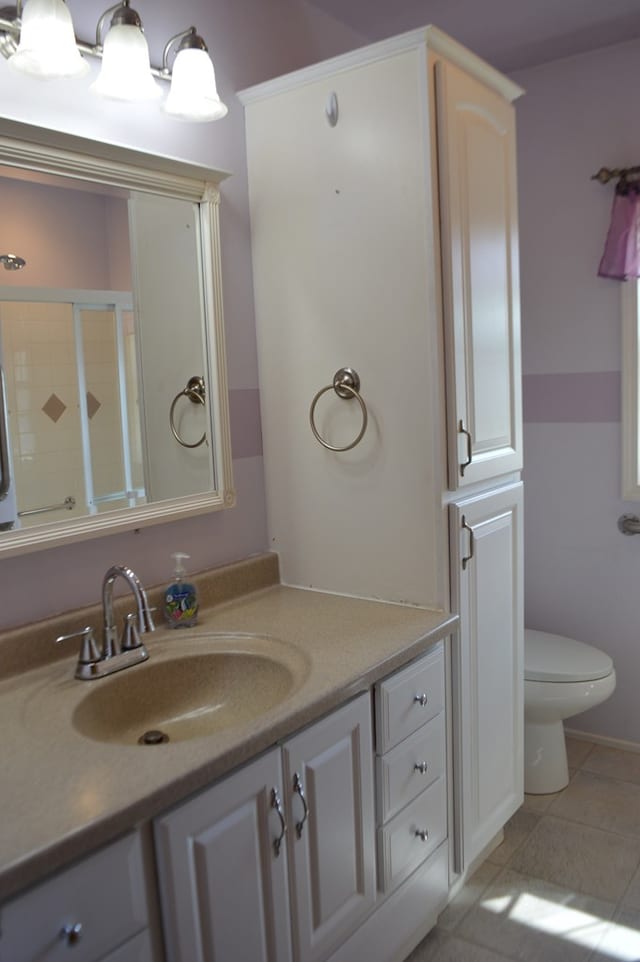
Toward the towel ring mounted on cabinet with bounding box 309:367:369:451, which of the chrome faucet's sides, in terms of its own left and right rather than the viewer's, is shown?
left

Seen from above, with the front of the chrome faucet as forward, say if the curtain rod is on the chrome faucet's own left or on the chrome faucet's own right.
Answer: on the chrome faucet's own left

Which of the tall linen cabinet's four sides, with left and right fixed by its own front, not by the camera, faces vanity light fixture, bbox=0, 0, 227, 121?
right

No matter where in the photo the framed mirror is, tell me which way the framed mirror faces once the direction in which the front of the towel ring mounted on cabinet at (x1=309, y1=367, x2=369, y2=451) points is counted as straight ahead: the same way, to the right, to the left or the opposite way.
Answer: to the left
